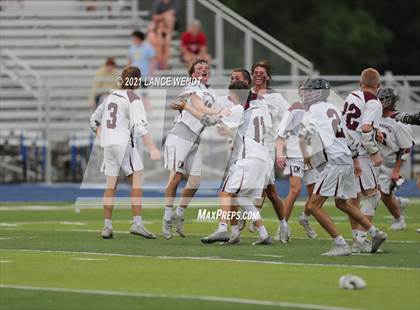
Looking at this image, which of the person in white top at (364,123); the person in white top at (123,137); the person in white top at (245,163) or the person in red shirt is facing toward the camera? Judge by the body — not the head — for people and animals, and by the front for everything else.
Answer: the person in red shirt

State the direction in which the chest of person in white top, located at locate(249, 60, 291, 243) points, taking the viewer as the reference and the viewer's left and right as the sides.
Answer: facing the viewer and to the left of the viewer

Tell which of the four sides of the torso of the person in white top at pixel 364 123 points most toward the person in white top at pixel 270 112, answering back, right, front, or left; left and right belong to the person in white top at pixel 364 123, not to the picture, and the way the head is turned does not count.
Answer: left

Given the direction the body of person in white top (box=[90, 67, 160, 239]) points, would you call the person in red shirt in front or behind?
in front

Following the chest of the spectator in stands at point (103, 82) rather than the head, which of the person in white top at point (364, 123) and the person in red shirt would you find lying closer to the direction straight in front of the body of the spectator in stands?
the person in white top

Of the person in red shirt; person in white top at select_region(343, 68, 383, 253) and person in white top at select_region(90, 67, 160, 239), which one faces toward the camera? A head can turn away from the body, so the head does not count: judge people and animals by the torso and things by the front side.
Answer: the person in red shirt

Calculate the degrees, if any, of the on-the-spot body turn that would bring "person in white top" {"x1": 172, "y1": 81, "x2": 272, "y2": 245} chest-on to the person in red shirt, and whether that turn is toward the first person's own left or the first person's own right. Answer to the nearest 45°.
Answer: approximately 45° to the first person's own right

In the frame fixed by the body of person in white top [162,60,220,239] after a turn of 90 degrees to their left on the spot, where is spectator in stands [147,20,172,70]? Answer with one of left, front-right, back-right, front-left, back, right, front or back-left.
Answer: front-left

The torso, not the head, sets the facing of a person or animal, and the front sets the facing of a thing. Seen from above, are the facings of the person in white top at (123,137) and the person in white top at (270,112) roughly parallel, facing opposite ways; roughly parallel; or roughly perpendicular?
roughly parallel, facing opposite ways

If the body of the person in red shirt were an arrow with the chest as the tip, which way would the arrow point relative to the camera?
toward the camera

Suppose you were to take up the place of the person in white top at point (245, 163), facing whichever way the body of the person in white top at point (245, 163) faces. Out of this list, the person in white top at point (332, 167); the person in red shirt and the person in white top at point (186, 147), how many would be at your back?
1

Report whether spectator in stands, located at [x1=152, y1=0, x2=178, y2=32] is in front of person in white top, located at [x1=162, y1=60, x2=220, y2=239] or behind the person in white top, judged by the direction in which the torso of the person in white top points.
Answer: behind
